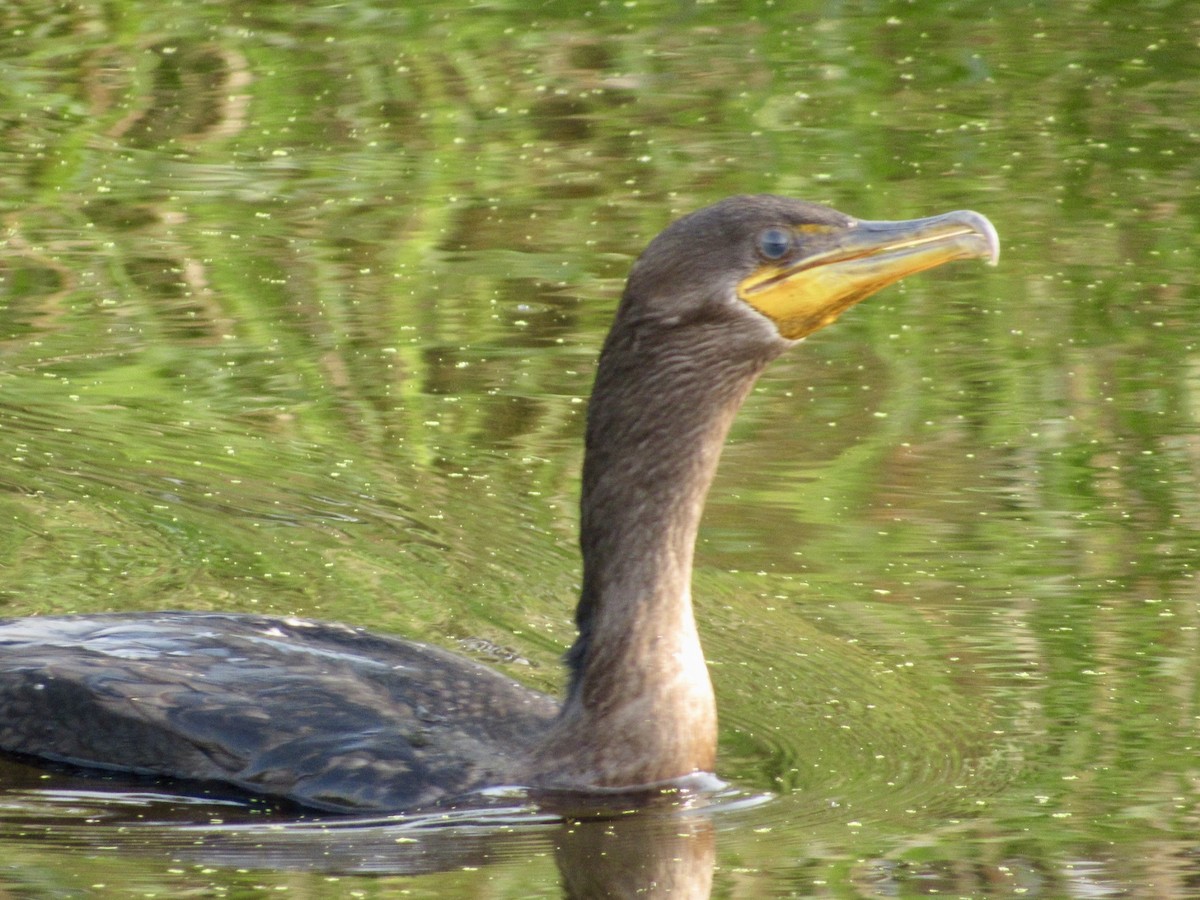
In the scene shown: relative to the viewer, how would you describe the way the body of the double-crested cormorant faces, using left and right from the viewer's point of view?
facing to the right of the viewer
